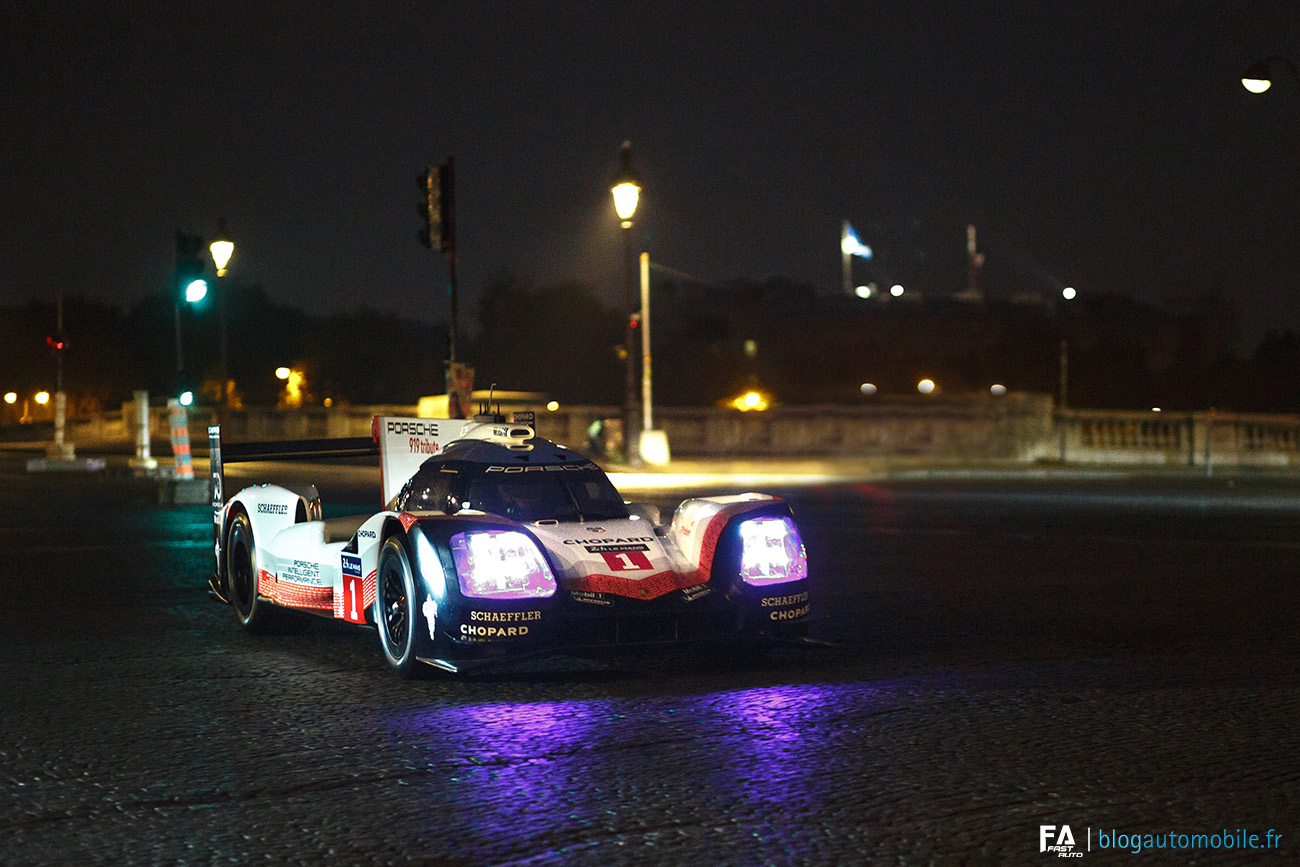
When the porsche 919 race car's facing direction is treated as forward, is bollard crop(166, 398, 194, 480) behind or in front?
behind

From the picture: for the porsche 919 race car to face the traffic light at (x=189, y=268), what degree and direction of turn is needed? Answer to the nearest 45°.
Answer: approximately 135° to its left

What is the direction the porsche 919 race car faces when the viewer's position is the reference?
facing the viewer and to the right of the viewer

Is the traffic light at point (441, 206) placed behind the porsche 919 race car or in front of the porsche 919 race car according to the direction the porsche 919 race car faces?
behind
